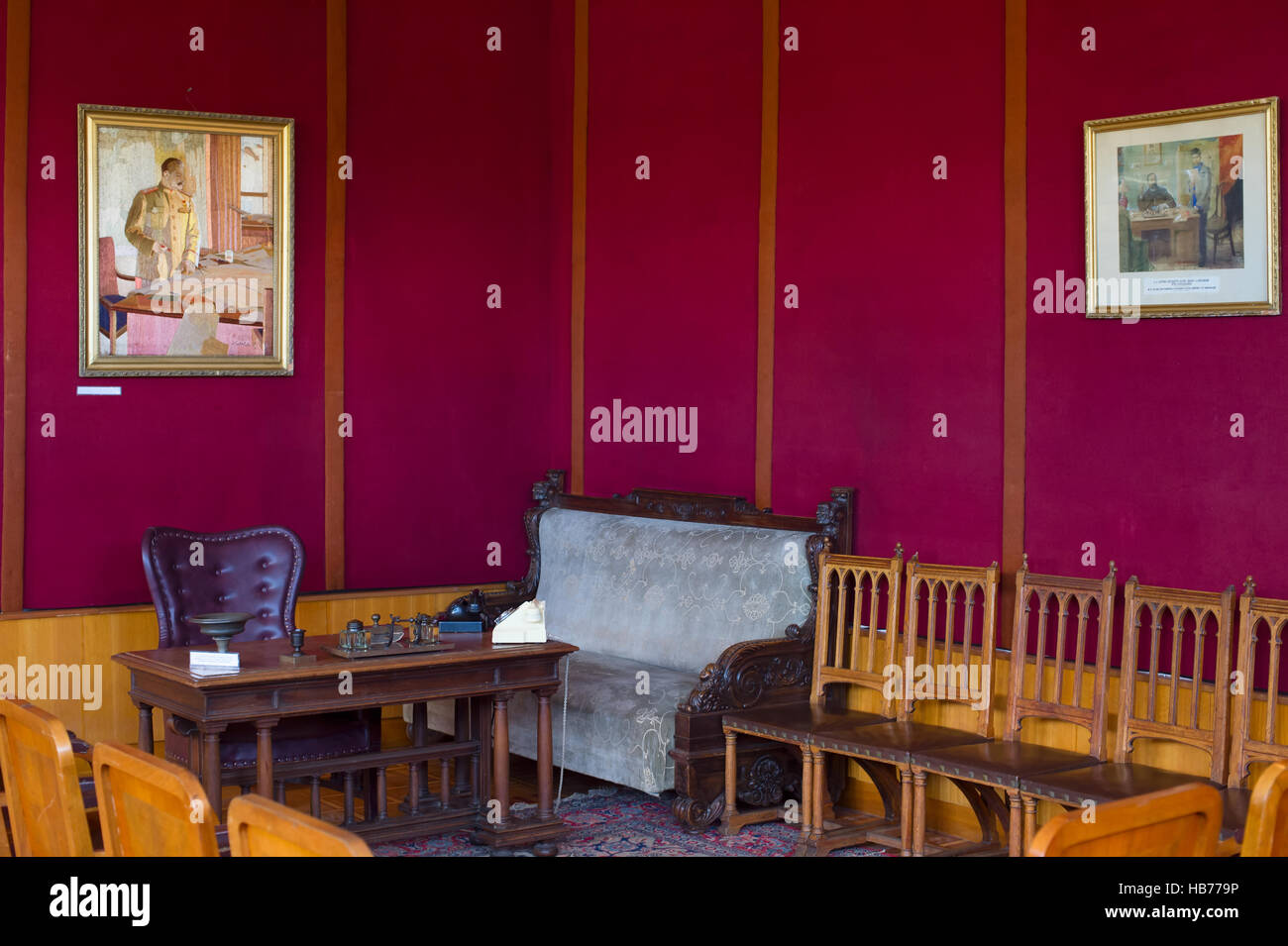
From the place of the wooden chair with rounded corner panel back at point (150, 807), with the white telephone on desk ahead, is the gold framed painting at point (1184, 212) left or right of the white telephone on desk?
right

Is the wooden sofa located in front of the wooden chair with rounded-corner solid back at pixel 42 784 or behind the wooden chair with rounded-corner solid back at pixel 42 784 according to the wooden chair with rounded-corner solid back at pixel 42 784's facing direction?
in front

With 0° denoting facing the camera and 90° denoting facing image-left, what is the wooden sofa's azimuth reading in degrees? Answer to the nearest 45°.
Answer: approximately 45°

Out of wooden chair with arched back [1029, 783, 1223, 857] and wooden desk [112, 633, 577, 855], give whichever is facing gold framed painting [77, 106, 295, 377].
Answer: the wooden chair with arched back

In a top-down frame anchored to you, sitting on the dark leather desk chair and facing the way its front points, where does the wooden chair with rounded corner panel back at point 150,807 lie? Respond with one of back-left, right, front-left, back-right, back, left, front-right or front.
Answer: front-right

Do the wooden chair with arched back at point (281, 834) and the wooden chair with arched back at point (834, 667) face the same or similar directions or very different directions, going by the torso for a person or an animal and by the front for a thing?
very different directions

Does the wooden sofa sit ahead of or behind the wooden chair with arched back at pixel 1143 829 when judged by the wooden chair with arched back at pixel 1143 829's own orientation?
ahead

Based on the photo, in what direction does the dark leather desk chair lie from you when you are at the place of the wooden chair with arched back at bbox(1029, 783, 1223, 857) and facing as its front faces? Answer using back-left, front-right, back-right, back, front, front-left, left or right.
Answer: front

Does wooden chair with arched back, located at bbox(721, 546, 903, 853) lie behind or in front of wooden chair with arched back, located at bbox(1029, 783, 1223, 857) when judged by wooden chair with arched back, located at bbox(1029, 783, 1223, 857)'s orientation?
in front

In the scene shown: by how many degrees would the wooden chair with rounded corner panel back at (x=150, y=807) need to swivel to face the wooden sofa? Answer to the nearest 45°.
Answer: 0° — it already faces it

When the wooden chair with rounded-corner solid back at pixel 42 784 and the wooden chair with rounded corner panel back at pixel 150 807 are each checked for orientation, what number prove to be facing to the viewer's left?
0

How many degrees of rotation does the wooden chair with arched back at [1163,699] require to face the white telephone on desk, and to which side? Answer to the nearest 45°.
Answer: approximately 45° to its right

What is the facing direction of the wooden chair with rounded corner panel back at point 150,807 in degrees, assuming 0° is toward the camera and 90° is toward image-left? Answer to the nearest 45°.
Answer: approximately 225°
